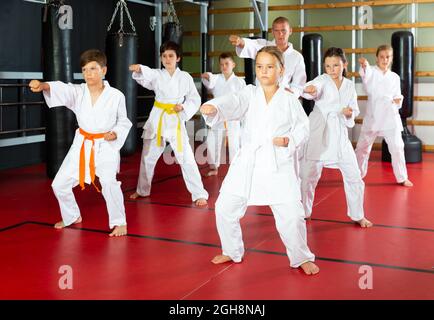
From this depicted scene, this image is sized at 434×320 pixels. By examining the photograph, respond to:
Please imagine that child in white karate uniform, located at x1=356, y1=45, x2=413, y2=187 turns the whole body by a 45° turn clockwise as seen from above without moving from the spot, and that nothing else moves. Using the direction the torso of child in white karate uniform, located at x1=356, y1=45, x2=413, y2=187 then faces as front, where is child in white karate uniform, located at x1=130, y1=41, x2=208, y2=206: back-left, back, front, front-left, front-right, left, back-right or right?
front

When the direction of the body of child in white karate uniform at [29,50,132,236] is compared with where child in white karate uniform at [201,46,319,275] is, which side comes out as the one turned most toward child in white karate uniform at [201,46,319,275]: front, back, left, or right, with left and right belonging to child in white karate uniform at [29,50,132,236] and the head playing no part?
left

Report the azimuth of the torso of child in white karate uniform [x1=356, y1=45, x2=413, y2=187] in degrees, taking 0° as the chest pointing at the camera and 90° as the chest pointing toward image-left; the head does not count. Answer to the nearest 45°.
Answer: approximately 0°

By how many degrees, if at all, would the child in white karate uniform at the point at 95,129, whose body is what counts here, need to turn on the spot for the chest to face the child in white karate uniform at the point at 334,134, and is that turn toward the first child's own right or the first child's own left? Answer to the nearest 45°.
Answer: approximately 135° to the first child's own left

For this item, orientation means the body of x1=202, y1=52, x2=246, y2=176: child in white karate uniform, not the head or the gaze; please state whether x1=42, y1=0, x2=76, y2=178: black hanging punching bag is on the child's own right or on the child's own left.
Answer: on the child's own right

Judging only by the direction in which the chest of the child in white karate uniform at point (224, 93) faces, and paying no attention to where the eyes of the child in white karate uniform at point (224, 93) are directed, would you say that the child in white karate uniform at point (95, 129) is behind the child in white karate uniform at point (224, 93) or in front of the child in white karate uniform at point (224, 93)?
in front

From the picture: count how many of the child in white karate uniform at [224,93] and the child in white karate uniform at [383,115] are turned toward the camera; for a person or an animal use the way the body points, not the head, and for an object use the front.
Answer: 2

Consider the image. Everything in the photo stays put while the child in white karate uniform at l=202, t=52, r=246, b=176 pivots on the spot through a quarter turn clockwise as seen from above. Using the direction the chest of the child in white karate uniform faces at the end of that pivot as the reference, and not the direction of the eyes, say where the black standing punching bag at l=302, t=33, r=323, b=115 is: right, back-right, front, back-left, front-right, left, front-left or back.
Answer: back-right

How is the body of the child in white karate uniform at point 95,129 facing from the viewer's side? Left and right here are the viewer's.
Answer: facing the viewer and to the left of the viewer

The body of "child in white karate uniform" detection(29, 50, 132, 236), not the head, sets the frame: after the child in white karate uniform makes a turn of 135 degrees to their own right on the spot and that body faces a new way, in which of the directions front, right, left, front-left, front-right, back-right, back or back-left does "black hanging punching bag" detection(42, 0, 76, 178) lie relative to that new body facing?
front

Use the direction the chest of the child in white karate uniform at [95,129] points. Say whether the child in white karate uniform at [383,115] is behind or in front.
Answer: behind

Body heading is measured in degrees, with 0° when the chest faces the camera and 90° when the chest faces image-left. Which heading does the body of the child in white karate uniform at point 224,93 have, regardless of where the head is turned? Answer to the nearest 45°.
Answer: approximately 0°

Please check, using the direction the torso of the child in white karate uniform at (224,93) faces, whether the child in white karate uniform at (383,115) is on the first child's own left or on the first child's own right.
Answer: on the first child's own left

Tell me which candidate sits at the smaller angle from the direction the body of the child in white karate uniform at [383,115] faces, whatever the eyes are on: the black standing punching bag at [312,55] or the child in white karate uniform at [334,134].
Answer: the child in white karate uniform

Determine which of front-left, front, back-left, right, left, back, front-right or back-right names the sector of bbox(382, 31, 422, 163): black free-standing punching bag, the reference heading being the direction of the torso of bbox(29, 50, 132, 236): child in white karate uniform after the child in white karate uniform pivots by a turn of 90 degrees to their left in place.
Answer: left
